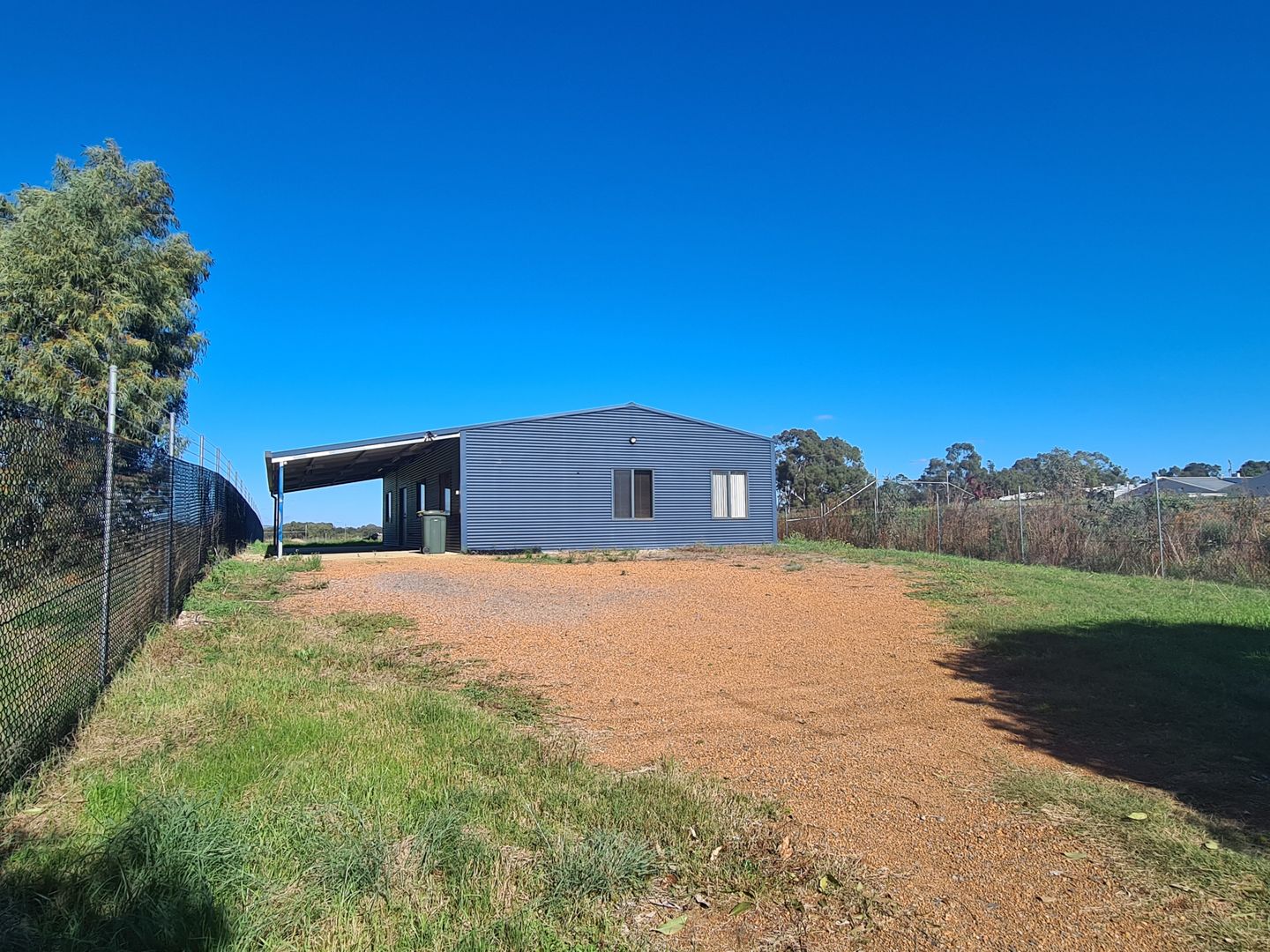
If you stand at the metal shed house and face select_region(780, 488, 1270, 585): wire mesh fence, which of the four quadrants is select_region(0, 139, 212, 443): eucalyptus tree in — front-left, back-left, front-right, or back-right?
back-right

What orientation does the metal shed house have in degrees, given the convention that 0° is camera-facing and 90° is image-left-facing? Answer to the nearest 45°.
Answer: approximately 90°

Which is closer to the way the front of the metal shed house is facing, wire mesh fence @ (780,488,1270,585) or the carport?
the carport

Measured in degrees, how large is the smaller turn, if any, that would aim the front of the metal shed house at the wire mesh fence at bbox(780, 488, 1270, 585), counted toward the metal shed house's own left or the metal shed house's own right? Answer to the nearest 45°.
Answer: approximately 135° to the metal shed house's own left

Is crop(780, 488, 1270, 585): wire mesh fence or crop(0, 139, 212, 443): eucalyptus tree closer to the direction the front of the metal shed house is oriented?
the eucalyptus tree

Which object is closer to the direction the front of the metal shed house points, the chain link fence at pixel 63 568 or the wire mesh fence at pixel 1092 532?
the chain link fence

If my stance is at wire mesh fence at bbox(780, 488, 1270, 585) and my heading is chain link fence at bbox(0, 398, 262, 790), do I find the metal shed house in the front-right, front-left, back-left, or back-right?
front-right

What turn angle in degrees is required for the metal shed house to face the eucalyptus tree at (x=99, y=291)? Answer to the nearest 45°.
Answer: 0° — it already faces it
